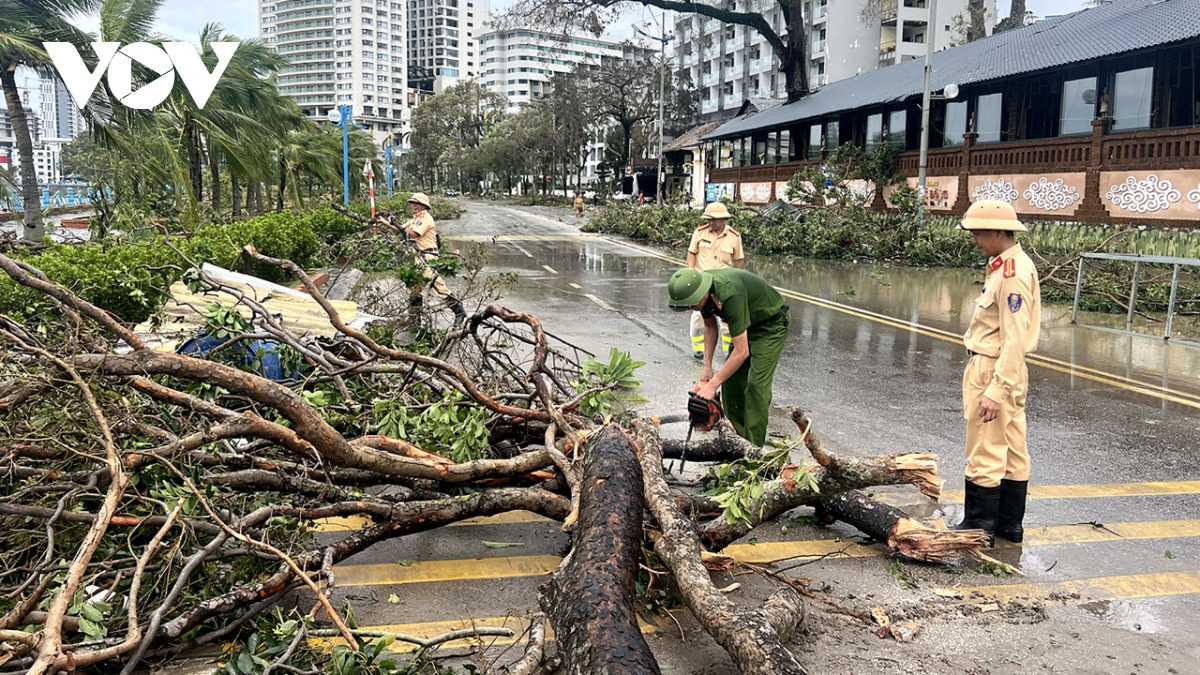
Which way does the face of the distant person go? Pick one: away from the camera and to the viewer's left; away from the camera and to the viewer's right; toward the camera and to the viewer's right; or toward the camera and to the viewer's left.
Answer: toward the camera and to the viewer's left

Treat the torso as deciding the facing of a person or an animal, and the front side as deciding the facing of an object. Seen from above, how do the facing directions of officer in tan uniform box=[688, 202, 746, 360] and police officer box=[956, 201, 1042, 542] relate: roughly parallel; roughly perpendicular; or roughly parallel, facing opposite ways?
roughly perpendicular

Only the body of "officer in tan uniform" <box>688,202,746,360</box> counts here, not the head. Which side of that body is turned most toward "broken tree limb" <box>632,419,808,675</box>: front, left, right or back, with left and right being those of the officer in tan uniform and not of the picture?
front

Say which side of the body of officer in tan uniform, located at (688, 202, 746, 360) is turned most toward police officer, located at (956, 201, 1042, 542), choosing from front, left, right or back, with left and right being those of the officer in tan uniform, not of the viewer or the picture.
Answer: front

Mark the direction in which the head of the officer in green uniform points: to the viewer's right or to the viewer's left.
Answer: to the viewer's left

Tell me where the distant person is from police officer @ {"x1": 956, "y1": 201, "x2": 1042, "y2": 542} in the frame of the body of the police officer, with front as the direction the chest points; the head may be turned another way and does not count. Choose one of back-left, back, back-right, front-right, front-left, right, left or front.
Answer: front-right

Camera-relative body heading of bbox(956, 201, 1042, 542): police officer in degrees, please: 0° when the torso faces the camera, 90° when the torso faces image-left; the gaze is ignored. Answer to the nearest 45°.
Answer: approximately 90°

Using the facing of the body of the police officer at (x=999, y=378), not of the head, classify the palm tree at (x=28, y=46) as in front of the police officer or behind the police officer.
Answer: in front

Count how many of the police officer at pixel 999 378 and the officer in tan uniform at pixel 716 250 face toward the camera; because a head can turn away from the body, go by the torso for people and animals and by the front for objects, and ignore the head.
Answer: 1

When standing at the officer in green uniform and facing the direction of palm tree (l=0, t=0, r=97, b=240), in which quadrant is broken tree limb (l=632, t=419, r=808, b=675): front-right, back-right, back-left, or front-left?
back-left

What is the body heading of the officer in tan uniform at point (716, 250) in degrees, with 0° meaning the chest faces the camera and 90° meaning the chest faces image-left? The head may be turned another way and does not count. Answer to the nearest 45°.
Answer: approximately 0°

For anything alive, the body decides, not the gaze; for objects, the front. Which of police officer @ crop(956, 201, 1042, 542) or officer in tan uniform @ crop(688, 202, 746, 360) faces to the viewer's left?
the police officer
